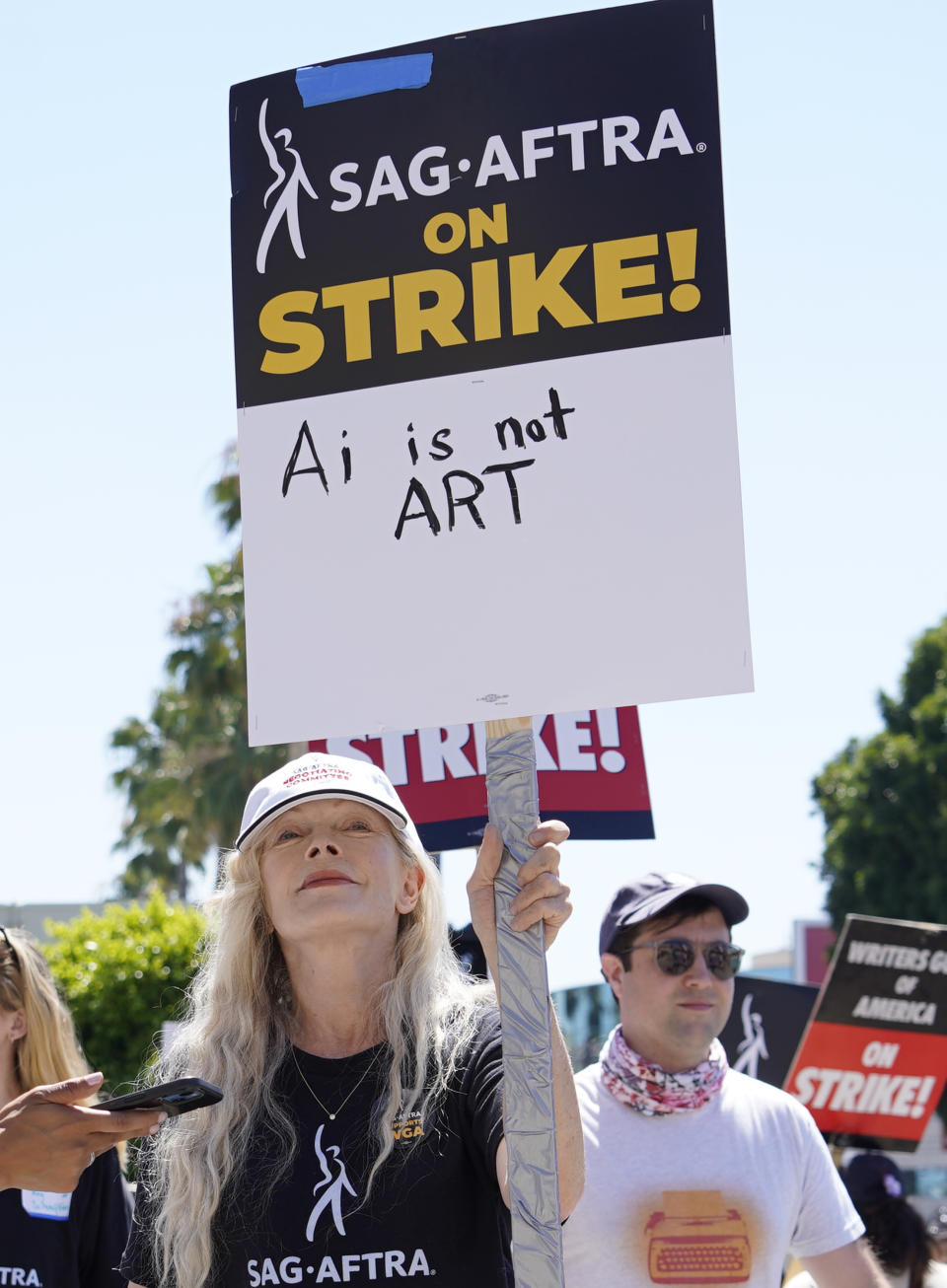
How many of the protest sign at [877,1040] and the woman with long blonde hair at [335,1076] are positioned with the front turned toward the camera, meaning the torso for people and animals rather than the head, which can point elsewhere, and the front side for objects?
2

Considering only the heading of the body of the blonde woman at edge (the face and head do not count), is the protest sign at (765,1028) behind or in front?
behind

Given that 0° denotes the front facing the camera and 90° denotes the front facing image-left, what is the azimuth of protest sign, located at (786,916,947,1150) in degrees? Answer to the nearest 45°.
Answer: approximately 0°

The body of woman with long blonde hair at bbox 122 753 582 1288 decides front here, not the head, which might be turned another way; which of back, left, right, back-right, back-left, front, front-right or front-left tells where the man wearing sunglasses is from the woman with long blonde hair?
back-left

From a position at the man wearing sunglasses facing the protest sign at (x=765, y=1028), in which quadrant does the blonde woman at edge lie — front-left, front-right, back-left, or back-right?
back-left

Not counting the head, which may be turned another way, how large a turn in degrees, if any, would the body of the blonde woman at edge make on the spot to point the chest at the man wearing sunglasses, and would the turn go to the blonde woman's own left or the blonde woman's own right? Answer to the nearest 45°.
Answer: approximately 135° to the blonde woman's own left

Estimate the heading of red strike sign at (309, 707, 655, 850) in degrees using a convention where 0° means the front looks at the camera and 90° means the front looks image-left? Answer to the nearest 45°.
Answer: approximately 0°

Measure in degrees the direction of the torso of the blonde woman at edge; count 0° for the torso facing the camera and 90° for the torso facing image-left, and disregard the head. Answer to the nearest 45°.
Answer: approximately 45°
